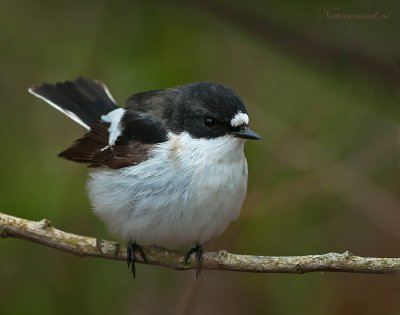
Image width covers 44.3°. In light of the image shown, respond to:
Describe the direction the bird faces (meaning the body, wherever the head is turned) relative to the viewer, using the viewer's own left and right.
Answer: facing the viewer and to the right of the viewer
